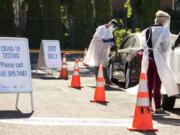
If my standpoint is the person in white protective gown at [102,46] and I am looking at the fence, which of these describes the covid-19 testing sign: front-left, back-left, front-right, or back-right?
back-left

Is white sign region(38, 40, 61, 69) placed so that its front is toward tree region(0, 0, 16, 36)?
no

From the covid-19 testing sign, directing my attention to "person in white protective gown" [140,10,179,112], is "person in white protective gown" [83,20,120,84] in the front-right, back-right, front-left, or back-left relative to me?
front-left

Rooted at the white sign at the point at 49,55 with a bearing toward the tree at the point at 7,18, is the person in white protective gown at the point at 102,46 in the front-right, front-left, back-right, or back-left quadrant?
back-right

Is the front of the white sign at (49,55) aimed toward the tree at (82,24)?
no

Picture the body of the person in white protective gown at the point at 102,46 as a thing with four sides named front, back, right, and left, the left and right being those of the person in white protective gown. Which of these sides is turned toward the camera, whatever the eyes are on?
right

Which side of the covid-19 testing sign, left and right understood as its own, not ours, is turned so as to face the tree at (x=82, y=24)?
back

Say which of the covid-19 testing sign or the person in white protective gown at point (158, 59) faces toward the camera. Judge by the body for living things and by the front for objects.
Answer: the covid-19 testing sign

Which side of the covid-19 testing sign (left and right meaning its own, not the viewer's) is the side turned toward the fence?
back

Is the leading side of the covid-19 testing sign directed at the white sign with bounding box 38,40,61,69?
no

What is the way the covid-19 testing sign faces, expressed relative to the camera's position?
facing the viewer

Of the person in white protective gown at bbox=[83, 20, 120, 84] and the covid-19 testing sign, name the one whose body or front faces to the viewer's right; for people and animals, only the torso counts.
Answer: the person in white protective gown
